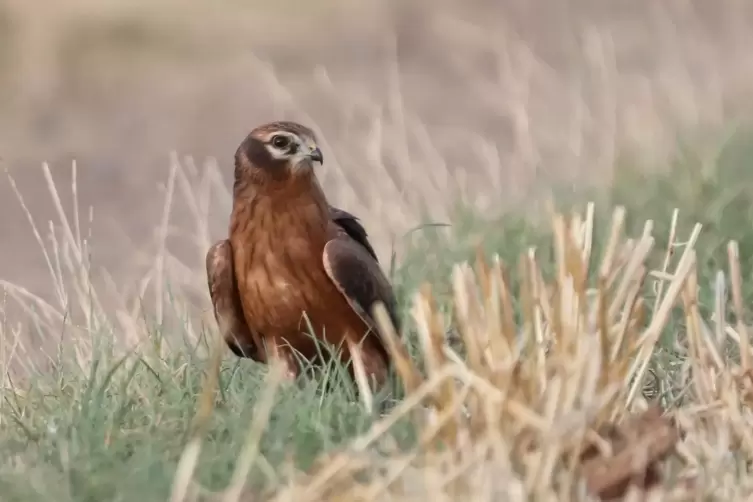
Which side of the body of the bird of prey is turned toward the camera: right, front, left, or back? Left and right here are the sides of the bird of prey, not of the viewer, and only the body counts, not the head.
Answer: front
